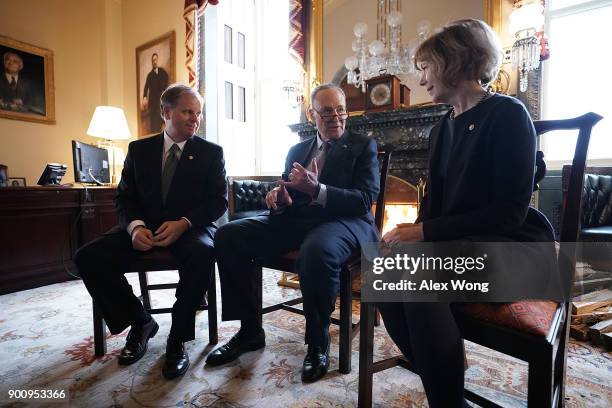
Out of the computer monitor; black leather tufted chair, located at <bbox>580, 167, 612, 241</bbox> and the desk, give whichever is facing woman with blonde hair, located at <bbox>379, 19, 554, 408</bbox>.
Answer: the black leather tufted chair

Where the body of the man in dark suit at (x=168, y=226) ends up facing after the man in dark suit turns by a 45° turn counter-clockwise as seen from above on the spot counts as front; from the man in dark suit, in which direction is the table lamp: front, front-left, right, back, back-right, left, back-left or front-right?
back-left

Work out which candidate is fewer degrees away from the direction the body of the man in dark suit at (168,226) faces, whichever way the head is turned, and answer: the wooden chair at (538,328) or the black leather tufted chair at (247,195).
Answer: the wooden chair

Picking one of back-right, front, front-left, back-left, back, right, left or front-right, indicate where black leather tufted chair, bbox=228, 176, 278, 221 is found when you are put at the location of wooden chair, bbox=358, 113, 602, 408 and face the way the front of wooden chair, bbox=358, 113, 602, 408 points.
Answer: right

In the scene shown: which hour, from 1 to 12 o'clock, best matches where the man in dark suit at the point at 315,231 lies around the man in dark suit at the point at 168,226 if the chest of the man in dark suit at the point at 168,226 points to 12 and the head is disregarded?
the man in dark suit at the point at 315,231 is roughly at 10 o'clock from the man in dark suit at the point at 168,226.

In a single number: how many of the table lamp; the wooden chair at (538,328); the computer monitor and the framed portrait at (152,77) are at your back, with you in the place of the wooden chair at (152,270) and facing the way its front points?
3

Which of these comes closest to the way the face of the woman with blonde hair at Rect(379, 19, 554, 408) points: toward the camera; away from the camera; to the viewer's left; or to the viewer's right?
to the viewer's left

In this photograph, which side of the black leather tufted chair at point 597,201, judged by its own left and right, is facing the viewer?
front

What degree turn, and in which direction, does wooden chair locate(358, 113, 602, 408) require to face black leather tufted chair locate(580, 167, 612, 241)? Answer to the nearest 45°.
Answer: approximately 135° to its right

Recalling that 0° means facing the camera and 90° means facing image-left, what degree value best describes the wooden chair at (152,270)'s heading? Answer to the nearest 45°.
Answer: approximately 0°
